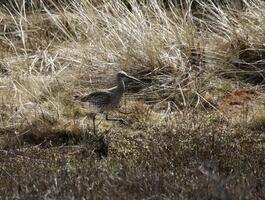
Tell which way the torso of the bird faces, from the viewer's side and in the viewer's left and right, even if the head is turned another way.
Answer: facing to the right of the viewer
